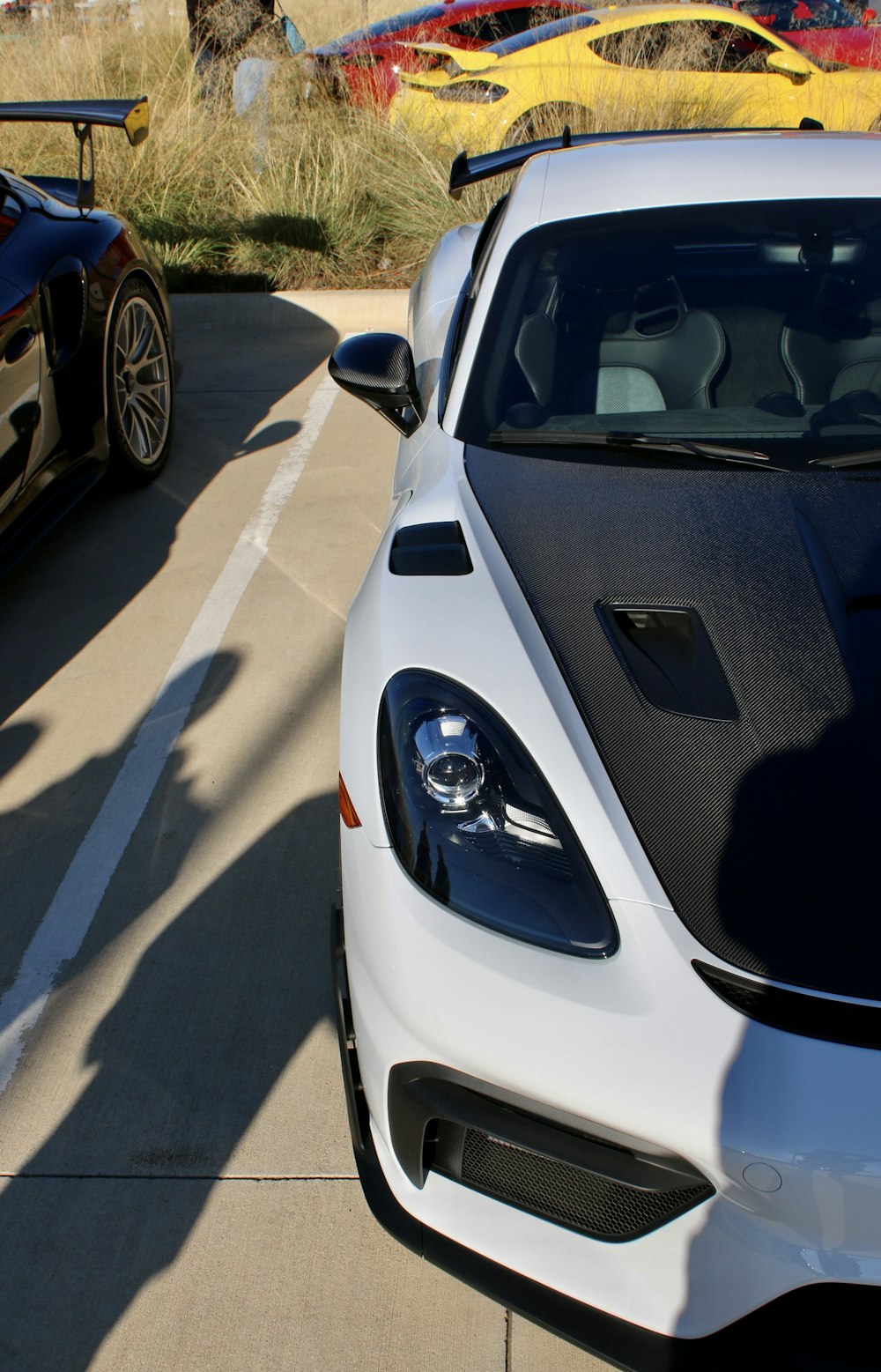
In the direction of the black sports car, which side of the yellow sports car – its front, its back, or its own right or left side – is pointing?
right

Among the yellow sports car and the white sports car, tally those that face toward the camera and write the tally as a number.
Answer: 1

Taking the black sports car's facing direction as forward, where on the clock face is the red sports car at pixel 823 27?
The red sports car is roughly at 6 o'clock from the black sports car.

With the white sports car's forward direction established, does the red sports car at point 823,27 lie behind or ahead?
behind

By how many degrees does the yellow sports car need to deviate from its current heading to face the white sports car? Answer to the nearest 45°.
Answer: approximately 90° to its right

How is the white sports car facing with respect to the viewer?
toward the camera

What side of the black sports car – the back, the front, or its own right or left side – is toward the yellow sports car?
back

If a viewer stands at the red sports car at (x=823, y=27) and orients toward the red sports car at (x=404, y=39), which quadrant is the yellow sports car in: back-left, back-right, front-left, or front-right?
front-left

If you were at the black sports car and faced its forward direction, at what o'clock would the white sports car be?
The white sports car is roughly at 10 o'clock from the black sports car.

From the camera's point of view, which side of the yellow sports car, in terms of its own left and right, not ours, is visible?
right

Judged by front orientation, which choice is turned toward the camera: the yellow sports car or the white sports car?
the white sports car

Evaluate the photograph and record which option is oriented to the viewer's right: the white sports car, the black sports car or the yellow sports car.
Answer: the yellow sports car

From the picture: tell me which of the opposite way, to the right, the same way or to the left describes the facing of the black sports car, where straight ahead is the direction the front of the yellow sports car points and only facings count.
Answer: to the right

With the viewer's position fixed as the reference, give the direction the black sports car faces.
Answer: facing the viewer and to the left of the viewer

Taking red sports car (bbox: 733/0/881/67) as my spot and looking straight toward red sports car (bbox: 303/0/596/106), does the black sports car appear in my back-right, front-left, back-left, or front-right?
front-left

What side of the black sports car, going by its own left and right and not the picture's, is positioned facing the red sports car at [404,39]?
back

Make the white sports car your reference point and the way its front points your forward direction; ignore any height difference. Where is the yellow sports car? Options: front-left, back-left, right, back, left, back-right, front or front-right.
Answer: back
